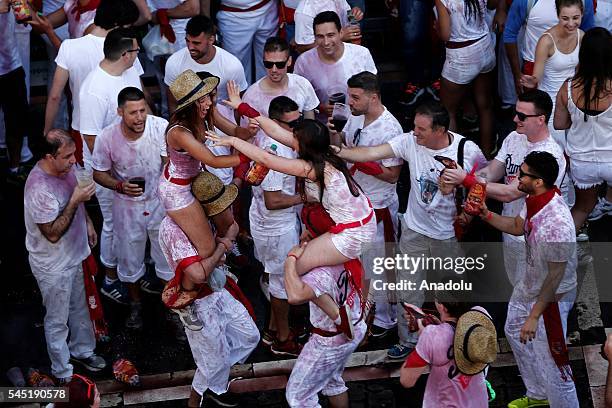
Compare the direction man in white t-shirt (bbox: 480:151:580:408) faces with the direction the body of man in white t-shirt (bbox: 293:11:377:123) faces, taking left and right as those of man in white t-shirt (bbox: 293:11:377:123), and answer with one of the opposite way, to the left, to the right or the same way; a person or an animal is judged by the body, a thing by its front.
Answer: to the right

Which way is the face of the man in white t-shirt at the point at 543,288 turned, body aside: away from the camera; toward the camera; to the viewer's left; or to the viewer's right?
to the viewer's left

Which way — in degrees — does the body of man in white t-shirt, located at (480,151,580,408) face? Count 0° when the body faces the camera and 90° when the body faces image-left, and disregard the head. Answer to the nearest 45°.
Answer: approximately 90°

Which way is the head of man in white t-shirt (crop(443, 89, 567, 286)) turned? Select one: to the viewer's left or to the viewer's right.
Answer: to the viewer's left

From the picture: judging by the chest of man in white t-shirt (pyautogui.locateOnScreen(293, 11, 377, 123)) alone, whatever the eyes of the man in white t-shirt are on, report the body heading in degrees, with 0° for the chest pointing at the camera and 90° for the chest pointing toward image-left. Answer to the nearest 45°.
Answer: approximately 0°

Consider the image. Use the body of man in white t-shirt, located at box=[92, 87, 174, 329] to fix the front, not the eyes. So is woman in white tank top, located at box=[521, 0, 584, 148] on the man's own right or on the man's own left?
on the man's own left
